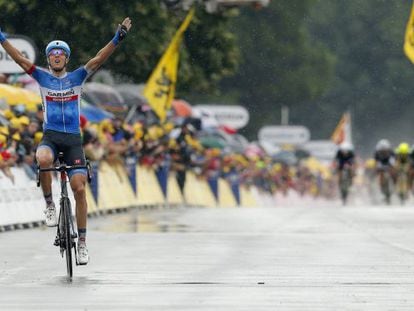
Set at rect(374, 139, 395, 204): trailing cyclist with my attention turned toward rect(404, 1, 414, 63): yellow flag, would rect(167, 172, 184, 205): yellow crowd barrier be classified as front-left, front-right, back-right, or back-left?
front-right

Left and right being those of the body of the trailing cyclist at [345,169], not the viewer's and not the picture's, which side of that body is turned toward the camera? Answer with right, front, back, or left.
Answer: front

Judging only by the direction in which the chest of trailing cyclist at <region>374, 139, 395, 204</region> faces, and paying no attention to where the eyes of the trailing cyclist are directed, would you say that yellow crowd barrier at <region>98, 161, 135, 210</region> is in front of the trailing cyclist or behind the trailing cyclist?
in front

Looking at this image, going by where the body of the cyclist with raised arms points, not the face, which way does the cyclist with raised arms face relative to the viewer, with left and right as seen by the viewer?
facing the viewer

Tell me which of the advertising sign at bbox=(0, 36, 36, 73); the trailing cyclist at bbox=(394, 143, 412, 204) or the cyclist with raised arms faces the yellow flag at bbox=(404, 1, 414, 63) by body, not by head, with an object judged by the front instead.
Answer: the trailing cyclist

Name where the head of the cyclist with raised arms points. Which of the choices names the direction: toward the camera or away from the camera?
toward the camera

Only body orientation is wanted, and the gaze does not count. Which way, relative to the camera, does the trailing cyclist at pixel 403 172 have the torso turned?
toward the camera

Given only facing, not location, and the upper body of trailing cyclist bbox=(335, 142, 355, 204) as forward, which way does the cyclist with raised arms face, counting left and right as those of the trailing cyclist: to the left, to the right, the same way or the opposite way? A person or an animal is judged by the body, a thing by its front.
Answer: the same way

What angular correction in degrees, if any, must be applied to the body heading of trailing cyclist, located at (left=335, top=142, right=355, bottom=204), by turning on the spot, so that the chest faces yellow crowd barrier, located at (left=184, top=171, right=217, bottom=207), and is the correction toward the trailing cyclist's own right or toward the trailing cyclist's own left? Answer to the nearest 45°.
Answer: approximately 45° to the trailing cyclist's own right

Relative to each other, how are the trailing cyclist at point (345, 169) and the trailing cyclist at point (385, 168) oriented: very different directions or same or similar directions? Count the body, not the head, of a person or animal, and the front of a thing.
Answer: same or similar directions

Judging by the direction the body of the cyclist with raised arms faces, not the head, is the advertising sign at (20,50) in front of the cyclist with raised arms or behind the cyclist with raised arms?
behind

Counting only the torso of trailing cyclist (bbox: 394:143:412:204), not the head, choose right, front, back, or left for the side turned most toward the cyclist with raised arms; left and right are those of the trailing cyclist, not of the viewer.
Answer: front
